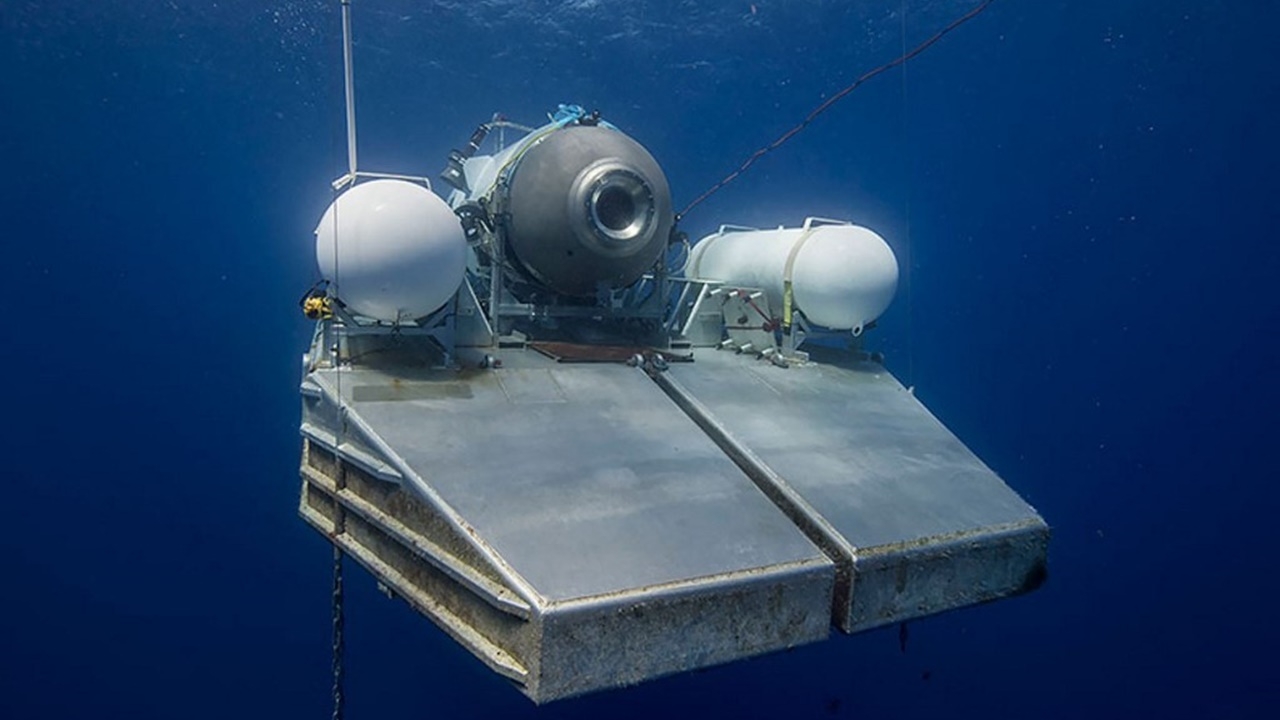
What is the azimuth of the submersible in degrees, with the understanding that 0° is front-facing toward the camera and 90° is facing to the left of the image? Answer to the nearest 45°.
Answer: approximately 315°
